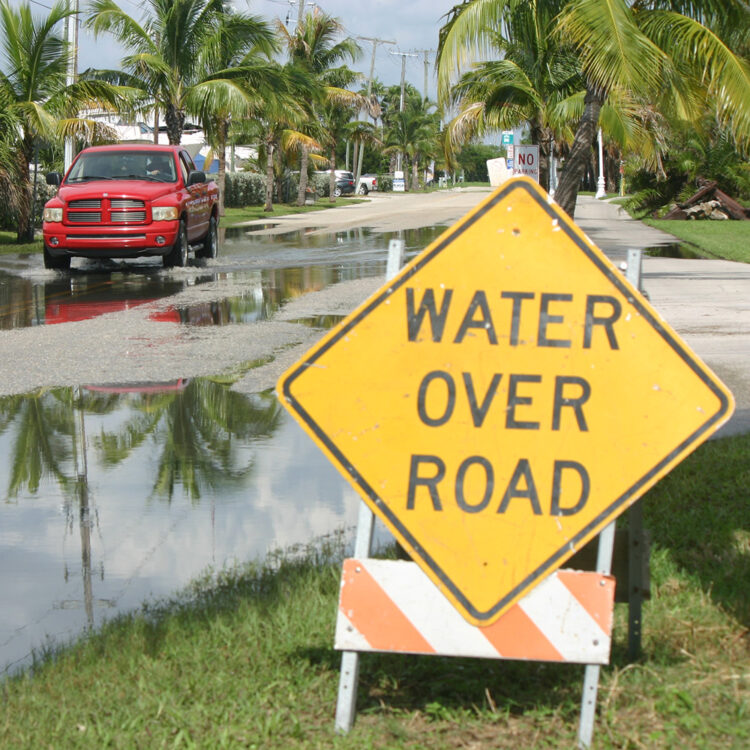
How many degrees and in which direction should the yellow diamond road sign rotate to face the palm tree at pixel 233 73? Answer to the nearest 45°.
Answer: approximately 180°

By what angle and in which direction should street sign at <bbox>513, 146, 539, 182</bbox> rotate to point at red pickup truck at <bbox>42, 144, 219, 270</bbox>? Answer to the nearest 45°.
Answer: approximately 90° to its right

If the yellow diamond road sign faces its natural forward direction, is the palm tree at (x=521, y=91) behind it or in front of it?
behind

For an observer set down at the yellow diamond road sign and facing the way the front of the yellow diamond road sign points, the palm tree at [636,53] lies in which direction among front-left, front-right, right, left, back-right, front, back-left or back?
back

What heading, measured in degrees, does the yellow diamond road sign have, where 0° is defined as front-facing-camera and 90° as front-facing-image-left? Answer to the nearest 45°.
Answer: approximately 0°

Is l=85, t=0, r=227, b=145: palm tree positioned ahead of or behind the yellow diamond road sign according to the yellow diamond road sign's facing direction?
behind

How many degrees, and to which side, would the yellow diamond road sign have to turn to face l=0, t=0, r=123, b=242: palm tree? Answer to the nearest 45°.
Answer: approximately 135° to its right

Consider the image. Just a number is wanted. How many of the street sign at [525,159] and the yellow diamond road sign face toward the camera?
2

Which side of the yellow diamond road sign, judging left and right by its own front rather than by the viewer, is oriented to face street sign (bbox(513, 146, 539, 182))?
back

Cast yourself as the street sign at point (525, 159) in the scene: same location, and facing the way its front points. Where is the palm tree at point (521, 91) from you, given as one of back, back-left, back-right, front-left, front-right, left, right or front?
back

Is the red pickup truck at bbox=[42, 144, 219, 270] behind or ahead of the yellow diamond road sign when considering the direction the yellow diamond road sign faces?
behind
